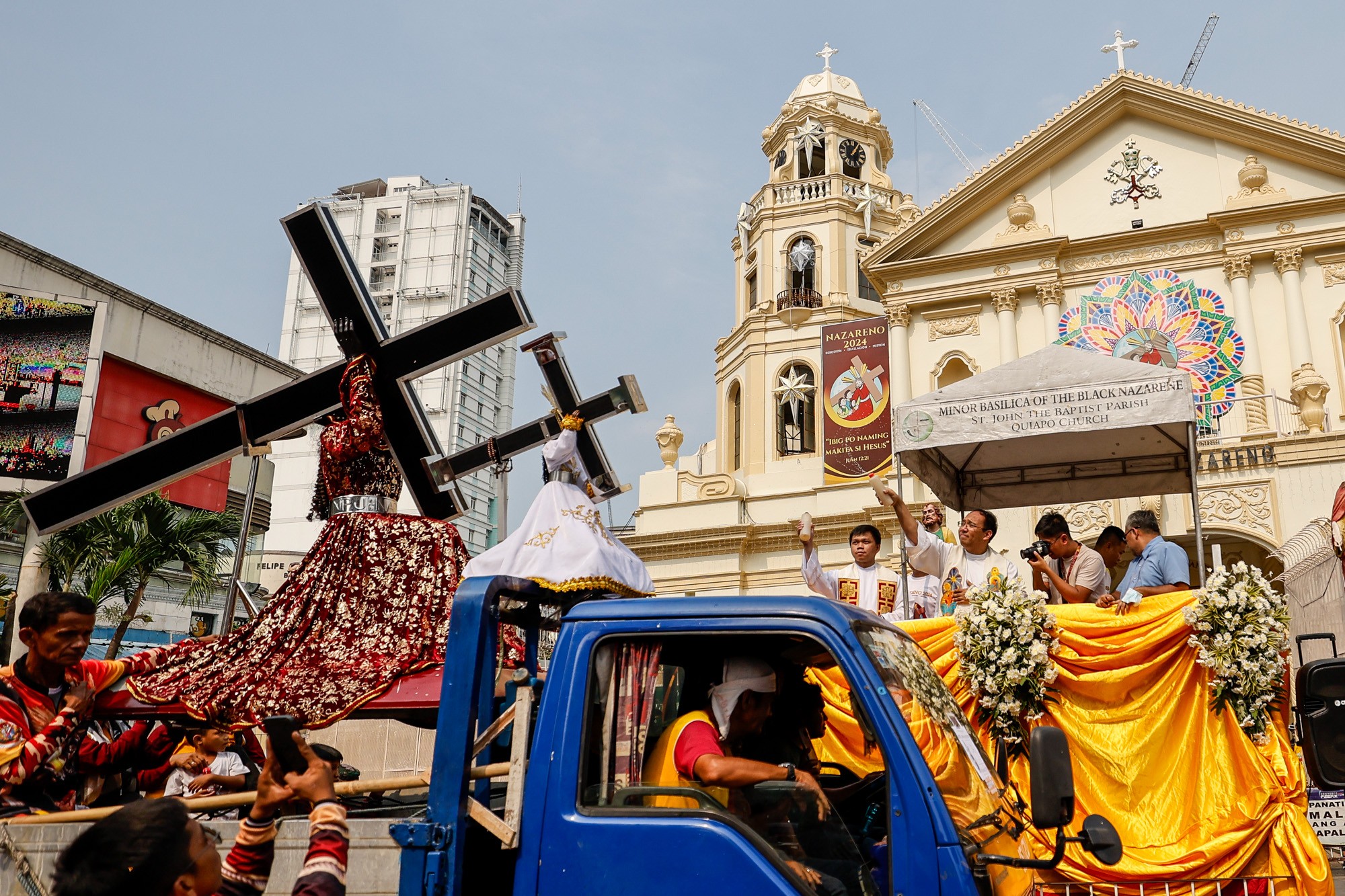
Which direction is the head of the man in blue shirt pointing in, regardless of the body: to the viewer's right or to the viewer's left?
to the viewer's left

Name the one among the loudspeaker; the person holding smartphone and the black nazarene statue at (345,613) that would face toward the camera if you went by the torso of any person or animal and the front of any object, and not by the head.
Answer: the loudspeaker

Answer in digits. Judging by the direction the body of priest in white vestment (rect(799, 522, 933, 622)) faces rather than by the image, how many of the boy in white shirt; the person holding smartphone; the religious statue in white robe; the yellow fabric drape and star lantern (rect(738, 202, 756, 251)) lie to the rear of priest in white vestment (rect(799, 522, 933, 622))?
1

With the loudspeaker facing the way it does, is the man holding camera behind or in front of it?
behind

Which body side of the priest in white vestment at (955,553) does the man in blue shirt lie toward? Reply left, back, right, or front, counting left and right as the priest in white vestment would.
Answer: left

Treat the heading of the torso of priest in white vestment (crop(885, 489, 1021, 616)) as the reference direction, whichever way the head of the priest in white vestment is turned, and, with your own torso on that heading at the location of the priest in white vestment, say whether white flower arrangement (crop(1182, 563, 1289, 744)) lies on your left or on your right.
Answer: on your left

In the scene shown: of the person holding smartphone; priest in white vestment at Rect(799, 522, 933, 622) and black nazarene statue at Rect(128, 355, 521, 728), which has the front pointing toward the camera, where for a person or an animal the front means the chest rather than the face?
the priest in white vestment

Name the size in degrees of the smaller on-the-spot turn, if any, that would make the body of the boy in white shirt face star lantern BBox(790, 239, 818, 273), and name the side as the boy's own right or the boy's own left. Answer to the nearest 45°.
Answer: approximately 135° to the boy's own left

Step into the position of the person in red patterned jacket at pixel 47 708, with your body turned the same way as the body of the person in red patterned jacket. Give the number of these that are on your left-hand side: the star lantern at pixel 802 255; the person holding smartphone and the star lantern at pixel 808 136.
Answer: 2

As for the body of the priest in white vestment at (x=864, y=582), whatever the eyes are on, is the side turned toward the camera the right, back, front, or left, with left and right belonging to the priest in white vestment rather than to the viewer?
front

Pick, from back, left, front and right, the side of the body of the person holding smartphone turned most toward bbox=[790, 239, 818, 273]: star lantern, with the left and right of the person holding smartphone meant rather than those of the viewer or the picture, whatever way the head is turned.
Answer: front

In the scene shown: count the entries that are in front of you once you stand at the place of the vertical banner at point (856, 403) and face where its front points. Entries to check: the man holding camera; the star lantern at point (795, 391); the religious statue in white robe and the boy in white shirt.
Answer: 3

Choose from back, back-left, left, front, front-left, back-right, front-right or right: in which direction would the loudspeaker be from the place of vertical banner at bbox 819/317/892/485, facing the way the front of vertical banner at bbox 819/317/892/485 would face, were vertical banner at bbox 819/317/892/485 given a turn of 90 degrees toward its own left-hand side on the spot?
right

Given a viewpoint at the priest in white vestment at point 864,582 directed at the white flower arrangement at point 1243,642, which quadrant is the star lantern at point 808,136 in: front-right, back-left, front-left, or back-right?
back-left

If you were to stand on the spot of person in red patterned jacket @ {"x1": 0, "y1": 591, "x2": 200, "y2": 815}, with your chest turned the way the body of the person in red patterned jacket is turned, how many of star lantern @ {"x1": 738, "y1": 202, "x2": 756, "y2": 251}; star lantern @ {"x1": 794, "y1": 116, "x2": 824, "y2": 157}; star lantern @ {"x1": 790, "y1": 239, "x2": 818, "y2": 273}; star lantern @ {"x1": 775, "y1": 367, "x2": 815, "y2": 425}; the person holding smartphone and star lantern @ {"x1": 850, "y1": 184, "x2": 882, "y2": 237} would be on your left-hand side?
5
